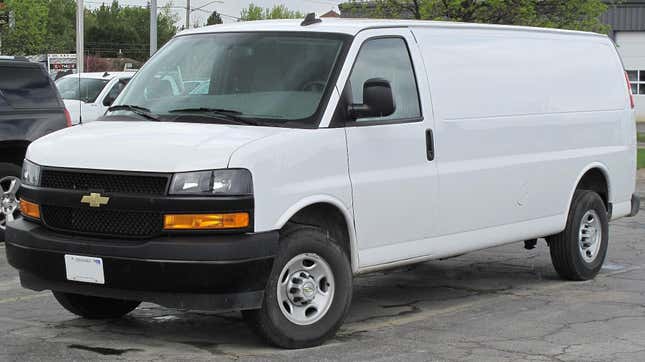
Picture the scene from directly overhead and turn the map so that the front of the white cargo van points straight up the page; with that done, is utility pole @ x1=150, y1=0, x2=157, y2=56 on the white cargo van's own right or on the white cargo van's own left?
on the white cargo van's own right

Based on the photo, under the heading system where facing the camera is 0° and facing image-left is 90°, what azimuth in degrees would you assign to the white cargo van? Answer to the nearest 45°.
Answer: approximately 45°

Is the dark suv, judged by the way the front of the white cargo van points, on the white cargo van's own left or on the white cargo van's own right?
on the white cargo van's own right

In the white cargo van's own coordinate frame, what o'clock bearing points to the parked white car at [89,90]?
The parked white car is roughly at 4 o'clock from the white cargo van.

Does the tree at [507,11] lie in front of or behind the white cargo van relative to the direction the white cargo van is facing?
behind

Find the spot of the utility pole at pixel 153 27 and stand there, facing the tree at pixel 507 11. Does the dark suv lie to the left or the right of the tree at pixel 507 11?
right
